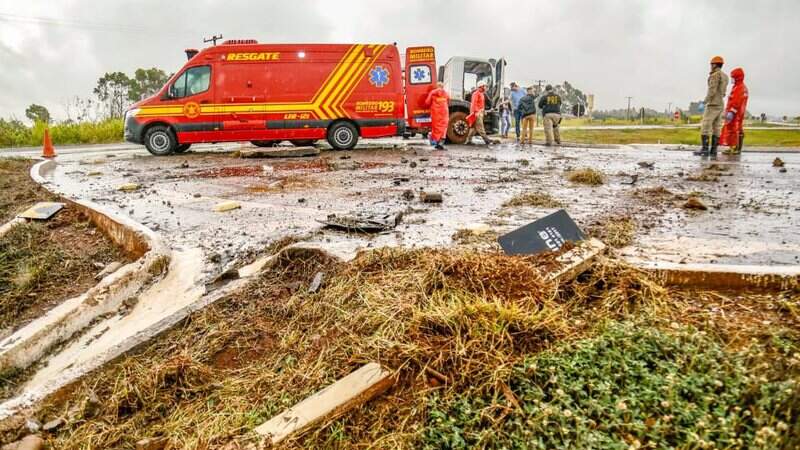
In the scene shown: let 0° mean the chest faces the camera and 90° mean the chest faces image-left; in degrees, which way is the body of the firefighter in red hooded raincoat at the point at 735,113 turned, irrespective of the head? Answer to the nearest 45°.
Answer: approximately 90°

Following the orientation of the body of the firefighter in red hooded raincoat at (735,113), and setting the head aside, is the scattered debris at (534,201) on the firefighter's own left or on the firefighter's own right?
on the firefighter's own left

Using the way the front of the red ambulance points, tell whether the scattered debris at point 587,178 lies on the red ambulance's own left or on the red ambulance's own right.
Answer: on the red ambulance's own left

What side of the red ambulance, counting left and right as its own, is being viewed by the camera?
left

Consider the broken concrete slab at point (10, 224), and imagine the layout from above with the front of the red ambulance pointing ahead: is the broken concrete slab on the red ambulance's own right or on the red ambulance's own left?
on the red ambulance's own left

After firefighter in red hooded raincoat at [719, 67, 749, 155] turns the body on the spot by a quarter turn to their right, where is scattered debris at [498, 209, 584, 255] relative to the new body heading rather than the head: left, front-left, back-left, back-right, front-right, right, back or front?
back

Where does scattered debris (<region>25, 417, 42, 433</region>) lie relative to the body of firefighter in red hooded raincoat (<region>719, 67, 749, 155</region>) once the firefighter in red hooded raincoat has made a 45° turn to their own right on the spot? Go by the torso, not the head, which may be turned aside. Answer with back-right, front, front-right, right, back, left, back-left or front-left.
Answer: back-left

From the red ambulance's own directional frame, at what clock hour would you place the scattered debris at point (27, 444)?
The scattered debris is roughly at 9 o'clock from the red ambulance.

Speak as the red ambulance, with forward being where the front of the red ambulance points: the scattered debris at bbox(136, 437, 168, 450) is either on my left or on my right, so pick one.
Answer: on my left

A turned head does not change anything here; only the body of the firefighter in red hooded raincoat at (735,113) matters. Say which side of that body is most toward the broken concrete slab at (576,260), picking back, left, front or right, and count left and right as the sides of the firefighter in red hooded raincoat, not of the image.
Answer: left
